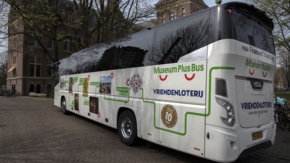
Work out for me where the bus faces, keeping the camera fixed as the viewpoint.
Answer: facing away from the viewer and to the left of the viewer
